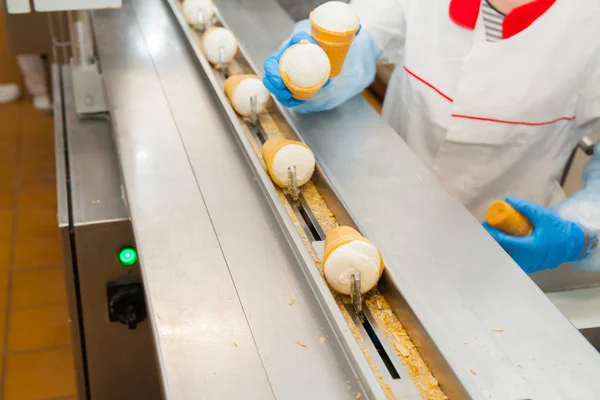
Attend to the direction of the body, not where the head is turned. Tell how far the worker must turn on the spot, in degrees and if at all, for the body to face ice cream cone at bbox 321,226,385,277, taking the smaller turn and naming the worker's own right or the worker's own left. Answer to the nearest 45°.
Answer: approximately 45° to the worker's own left

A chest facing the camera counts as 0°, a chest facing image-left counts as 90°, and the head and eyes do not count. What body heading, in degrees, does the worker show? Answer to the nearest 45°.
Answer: approximately 45°
